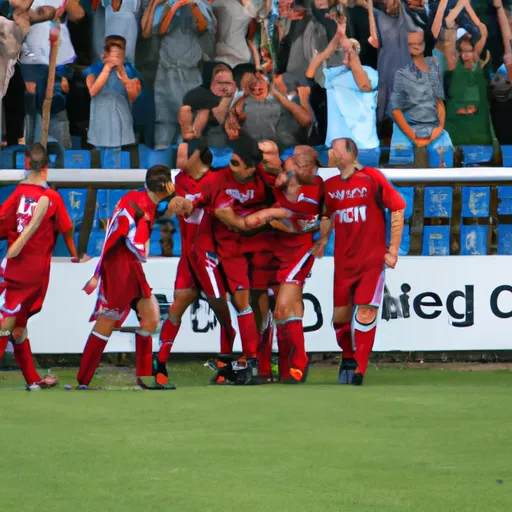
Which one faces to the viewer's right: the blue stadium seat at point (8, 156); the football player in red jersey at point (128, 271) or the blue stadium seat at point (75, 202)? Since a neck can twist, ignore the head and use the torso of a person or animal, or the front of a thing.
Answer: the football player in red jersey

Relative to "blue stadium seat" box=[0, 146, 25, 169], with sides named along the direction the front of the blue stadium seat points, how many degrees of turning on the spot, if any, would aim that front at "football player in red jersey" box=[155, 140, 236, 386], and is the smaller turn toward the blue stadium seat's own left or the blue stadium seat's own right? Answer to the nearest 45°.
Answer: approximately 45° to the blue stadium seat's own left

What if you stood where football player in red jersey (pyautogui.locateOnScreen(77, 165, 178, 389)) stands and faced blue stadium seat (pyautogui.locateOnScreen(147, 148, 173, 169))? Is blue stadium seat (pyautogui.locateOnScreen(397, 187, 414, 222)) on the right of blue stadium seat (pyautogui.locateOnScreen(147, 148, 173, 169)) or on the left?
right

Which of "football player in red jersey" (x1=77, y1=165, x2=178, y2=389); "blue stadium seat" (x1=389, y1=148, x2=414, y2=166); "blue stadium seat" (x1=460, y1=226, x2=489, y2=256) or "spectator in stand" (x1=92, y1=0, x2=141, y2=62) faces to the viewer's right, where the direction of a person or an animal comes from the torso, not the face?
the football player in red jersey

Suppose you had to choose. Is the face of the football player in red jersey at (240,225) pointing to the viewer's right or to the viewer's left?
to the viewer's left
